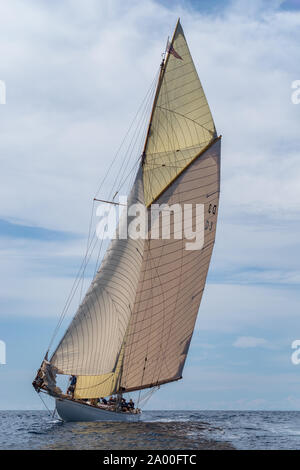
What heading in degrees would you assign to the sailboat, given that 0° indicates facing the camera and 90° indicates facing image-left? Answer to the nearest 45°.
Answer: approximately 45°
